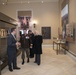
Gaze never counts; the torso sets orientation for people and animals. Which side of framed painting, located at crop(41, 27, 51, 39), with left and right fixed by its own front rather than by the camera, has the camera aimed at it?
front

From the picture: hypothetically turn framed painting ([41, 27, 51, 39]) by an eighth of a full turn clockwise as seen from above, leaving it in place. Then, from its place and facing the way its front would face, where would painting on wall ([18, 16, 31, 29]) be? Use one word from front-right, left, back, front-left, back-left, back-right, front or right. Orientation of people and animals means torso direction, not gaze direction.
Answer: front-right

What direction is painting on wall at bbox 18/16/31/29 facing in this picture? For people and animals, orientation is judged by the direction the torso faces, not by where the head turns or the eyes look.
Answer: toward the camera
